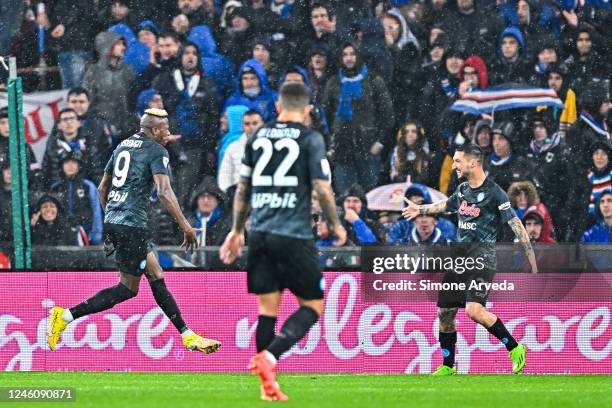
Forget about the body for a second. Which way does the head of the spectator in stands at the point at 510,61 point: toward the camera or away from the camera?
toward the camera

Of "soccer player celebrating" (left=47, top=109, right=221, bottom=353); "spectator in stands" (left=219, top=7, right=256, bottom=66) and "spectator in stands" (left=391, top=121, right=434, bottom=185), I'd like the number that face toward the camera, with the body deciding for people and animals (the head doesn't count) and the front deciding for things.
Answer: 2

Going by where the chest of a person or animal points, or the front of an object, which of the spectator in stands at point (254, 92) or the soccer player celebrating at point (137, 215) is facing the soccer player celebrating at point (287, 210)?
the spectator in stands

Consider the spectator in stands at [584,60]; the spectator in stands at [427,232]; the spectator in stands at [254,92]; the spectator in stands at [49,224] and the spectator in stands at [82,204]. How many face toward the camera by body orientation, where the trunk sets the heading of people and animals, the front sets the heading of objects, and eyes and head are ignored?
5

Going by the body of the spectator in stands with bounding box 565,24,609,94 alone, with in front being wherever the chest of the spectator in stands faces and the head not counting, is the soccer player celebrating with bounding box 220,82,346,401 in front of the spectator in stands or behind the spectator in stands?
in front

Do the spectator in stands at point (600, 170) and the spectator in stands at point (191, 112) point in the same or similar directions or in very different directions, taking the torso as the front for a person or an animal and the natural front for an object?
same or similar directions

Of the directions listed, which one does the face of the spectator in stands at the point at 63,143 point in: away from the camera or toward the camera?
toward the camera

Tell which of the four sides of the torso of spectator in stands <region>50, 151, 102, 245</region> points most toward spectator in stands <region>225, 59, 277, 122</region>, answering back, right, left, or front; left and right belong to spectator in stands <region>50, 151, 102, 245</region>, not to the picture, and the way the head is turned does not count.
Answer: left

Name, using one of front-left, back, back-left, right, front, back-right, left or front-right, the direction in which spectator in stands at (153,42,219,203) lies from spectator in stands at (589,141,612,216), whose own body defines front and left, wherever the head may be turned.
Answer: right

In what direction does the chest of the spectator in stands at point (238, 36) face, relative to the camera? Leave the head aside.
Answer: toward the camera

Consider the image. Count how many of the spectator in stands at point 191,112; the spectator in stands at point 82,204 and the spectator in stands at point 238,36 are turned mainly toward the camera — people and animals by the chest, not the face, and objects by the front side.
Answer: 3

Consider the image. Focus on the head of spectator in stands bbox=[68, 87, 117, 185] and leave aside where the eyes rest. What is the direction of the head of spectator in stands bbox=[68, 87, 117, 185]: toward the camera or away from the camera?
toward the camera

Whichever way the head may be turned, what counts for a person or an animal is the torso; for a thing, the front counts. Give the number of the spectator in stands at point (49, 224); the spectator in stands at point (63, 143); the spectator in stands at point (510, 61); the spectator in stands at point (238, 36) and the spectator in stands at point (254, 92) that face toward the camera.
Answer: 5
